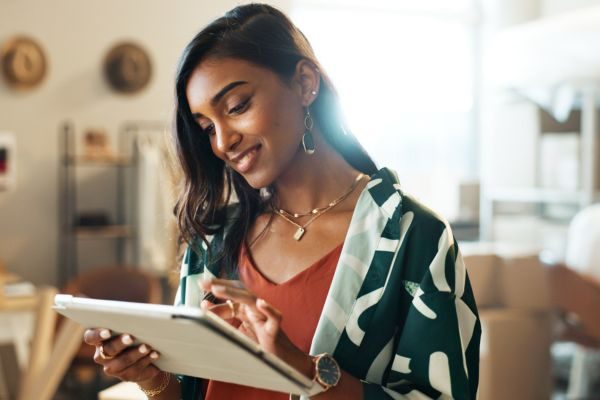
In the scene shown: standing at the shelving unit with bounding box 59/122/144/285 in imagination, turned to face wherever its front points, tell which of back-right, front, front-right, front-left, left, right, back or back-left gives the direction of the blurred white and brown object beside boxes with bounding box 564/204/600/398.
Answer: front-left

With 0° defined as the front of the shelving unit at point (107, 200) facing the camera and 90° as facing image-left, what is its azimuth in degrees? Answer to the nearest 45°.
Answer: approximately 0°

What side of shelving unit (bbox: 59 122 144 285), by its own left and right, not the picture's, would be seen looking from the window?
left

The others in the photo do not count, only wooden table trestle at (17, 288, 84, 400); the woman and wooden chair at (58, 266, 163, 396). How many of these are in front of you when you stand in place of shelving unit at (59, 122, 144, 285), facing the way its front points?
3

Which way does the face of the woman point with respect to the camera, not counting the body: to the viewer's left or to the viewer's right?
to the viewer's left

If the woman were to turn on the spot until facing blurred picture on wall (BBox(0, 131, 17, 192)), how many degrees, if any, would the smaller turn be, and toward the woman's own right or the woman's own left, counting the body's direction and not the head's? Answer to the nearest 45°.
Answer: approximately 90° to the woman's own right

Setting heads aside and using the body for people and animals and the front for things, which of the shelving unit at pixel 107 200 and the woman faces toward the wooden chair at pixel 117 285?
the shelving unit

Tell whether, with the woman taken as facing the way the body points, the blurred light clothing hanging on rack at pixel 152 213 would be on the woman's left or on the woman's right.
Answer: on the woman's right
